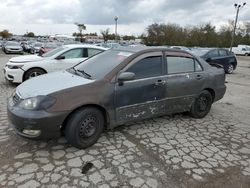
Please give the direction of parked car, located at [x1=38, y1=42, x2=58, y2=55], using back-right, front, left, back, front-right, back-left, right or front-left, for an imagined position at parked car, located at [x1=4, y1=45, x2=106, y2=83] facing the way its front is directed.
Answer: back-right

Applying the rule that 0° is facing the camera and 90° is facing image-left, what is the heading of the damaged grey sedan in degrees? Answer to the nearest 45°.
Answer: approximately 45°

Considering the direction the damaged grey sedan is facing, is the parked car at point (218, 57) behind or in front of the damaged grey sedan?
behind

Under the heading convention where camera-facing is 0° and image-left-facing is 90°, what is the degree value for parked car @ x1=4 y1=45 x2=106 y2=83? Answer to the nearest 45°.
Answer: approximately 45°

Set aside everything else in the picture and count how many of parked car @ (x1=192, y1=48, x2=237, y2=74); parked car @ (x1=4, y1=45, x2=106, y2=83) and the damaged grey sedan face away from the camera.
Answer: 0

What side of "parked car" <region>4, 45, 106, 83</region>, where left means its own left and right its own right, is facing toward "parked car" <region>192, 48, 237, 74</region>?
back

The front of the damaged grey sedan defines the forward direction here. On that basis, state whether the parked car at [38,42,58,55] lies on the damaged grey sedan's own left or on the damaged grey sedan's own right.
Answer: on the damaged grey sedan's own right

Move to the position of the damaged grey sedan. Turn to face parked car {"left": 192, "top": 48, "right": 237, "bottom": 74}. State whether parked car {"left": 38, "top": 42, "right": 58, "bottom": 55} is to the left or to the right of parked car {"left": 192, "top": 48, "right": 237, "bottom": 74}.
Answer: left

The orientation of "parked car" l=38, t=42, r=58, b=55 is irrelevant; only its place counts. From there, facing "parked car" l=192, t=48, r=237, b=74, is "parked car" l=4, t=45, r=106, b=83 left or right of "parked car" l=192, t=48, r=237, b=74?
right

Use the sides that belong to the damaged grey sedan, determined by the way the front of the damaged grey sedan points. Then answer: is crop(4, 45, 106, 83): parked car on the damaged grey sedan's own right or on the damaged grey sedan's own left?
on the damaged grey sedan's own right

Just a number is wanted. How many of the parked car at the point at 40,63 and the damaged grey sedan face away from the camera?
0

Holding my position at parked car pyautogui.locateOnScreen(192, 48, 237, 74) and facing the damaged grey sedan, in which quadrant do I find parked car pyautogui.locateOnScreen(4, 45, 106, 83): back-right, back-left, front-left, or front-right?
front-right
